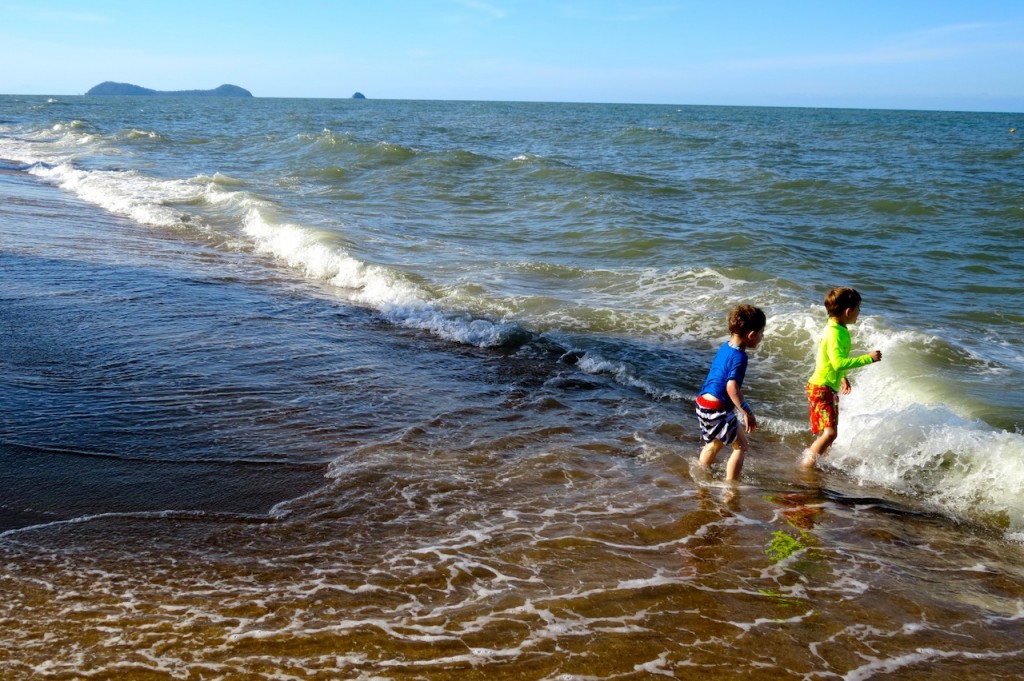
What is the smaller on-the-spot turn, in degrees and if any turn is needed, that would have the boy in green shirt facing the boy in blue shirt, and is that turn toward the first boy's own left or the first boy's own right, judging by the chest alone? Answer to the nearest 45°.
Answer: approximately 135° to the first boy's own right

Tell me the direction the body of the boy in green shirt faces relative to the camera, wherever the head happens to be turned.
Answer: to the viewer's right
